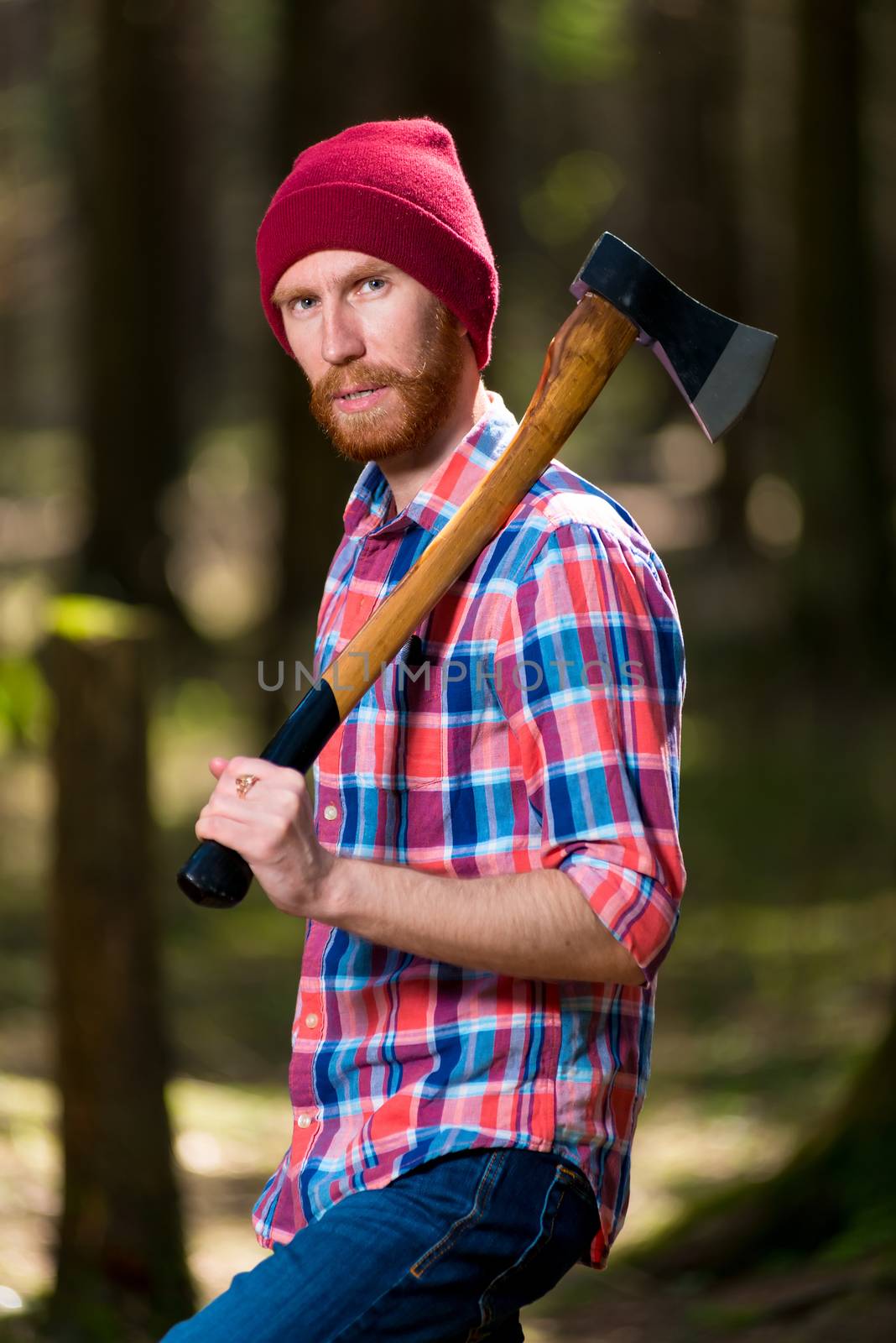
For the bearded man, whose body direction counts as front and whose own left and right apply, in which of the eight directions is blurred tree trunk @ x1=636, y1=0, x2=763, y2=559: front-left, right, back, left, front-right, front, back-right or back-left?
back-right

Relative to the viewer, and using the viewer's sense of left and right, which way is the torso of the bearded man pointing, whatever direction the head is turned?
facing the viewer and to the left of the viewer

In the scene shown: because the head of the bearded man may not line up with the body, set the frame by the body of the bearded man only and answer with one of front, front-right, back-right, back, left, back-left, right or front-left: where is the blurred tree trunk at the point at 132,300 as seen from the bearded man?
back-right

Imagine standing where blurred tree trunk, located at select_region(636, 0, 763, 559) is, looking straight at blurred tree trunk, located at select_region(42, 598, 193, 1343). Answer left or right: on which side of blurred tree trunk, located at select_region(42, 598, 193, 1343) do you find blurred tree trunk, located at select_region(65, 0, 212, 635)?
right

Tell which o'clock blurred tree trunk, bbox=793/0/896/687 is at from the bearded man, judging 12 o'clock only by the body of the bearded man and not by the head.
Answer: The blurred tree trunk is roughly at 5 o'clock from the bearded man.

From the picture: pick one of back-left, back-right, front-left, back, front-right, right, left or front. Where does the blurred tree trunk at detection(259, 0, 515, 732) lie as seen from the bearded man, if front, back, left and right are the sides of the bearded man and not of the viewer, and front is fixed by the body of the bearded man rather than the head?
back-right

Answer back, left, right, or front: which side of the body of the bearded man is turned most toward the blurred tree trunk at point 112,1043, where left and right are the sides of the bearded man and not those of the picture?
right

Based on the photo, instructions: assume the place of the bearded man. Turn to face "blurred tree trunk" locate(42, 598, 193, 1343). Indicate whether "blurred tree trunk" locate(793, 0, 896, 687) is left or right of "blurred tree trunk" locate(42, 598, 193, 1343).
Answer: right

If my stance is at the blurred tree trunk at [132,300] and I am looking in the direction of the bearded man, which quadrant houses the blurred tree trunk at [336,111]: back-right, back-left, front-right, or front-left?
front-left

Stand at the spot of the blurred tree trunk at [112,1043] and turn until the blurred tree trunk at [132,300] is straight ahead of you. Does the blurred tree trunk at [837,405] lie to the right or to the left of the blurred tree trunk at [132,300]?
right
